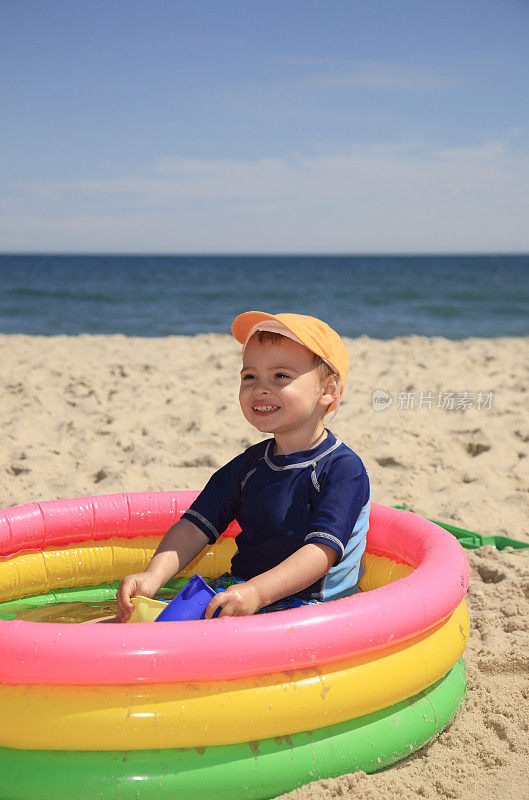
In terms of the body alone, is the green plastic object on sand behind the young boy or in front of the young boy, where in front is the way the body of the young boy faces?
behind

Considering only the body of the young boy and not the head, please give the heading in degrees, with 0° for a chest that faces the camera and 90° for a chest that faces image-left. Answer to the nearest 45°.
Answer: approximately 45°
